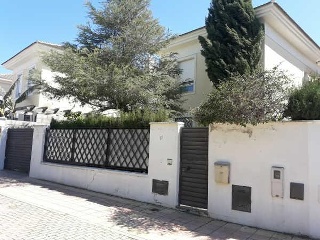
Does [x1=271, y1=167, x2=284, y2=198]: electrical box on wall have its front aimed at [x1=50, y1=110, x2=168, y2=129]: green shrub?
no

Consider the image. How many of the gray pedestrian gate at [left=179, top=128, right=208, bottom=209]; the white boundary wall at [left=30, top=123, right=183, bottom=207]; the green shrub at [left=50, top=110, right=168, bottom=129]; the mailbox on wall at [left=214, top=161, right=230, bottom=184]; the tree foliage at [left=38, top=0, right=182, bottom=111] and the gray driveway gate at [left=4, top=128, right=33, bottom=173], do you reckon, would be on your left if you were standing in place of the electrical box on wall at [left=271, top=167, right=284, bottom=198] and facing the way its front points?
0

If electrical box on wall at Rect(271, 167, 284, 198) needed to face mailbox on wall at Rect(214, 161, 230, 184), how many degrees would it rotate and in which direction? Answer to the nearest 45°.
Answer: approximately 90° to its right

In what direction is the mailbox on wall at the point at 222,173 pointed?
toward the camera

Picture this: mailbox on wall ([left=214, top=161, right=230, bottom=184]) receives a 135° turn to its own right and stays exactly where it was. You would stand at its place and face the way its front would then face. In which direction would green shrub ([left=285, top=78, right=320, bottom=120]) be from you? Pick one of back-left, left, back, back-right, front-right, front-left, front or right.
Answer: back-right

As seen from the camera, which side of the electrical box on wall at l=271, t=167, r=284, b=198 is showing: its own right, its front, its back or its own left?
front

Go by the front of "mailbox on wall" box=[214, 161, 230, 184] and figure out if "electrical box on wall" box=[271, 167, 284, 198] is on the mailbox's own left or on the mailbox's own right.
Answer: on the mailbox's own left

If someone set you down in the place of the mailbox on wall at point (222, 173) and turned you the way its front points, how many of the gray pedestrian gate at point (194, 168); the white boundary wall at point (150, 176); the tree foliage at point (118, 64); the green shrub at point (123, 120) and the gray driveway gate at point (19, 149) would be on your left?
0

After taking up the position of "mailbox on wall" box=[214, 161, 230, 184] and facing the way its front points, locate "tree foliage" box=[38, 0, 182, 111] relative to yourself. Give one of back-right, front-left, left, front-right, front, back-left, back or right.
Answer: back-right

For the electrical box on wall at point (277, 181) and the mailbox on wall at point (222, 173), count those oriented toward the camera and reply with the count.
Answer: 2

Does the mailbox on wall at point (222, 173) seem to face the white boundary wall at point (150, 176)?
no

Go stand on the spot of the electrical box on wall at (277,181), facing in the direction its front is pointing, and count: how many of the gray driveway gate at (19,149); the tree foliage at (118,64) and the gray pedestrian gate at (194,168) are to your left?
0

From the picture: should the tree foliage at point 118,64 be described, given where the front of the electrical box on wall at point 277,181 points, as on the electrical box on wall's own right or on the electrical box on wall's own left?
on the electrical box on wall's own right

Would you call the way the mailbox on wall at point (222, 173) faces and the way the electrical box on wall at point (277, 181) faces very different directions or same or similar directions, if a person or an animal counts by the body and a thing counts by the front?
same or similar directions

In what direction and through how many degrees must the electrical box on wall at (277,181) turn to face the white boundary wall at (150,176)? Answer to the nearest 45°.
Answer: approximately 90° to its right
